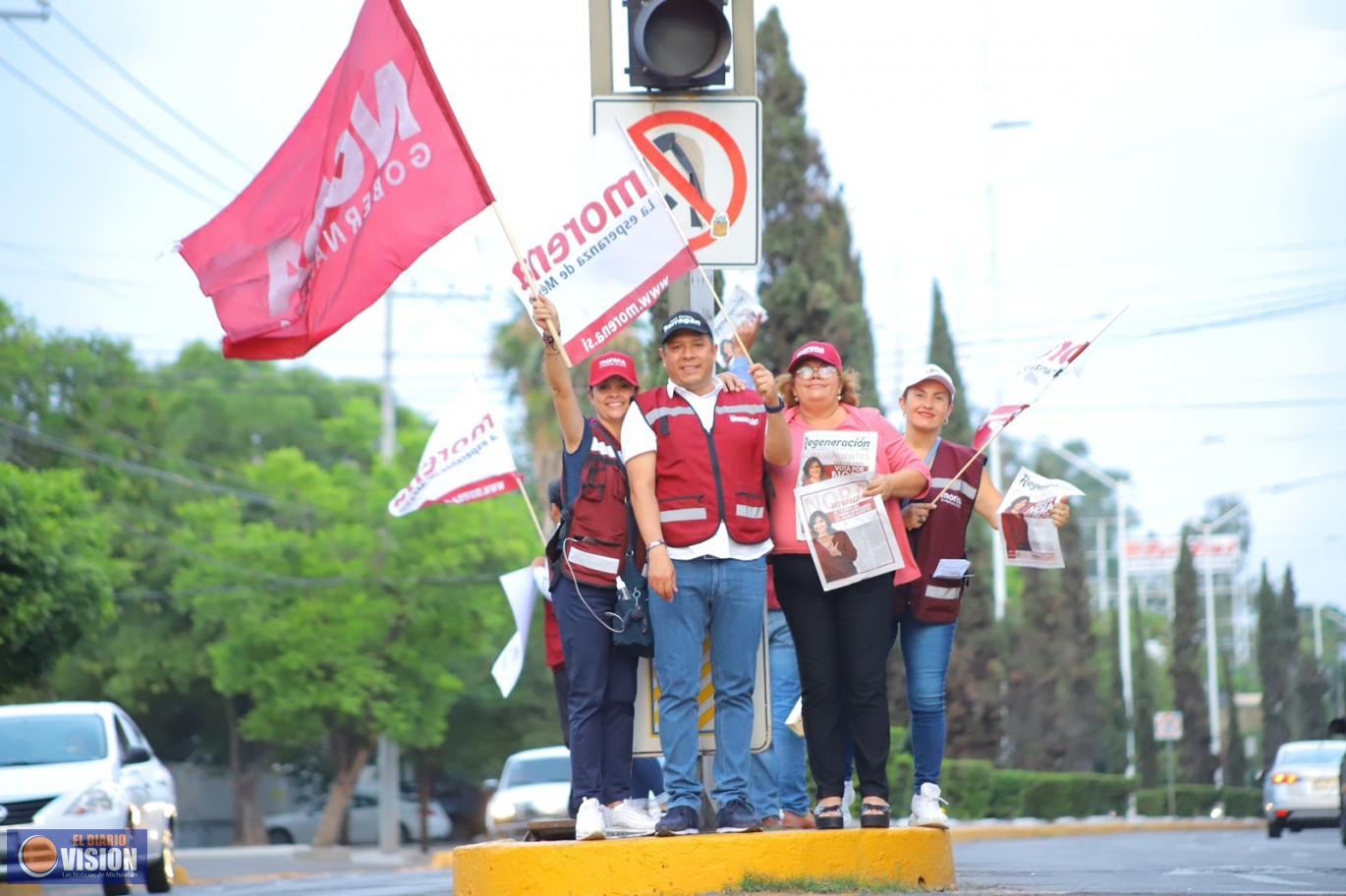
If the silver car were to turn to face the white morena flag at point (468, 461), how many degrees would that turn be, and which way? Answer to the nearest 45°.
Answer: approximately 180°

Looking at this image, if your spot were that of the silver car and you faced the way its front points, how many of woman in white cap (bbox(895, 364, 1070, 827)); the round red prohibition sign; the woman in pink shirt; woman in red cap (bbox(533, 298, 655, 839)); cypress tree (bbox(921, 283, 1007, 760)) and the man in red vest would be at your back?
5

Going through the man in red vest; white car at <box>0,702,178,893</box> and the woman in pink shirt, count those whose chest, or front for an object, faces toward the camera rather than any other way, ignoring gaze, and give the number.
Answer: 3

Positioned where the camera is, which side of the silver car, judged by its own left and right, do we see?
back

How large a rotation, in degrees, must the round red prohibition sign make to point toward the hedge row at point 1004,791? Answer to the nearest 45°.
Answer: approximately 180°

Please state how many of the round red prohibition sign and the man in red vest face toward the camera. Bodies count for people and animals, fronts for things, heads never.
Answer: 2

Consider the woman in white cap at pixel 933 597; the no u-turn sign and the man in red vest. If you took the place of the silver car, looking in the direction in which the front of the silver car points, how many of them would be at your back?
3

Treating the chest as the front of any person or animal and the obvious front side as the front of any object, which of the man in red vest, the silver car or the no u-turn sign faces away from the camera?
the silver car

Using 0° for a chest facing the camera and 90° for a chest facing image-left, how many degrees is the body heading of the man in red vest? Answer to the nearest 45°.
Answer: approximately 0°

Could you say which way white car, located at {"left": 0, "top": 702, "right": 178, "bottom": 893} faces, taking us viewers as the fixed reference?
facing the viewer
